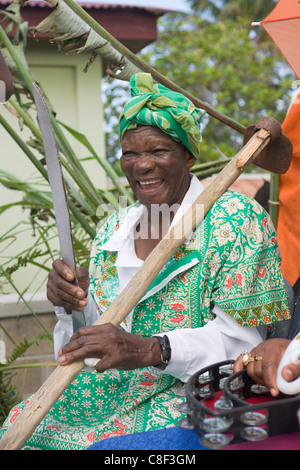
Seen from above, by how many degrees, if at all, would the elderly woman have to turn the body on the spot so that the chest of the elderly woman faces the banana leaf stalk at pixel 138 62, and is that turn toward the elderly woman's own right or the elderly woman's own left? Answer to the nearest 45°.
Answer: approximately 135° to the elderly woman's own right

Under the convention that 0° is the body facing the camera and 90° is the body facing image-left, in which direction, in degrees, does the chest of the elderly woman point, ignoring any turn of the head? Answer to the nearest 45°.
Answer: approximately 45°

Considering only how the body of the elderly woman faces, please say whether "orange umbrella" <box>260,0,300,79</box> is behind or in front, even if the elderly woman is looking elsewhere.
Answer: behind

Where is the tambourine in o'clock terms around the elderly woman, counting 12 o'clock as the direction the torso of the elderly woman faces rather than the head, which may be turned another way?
The tambourine is roughly at 10 o'clock from the elderly woman.

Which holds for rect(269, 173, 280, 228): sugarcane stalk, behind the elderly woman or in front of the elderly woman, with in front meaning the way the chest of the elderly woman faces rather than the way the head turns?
behind

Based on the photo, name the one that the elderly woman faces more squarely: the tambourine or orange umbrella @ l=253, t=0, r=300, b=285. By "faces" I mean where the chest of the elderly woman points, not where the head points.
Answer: the tambourine

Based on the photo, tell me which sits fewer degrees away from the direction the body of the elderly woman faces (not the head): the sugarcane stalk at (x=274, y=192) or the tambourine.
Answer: the tambourine
